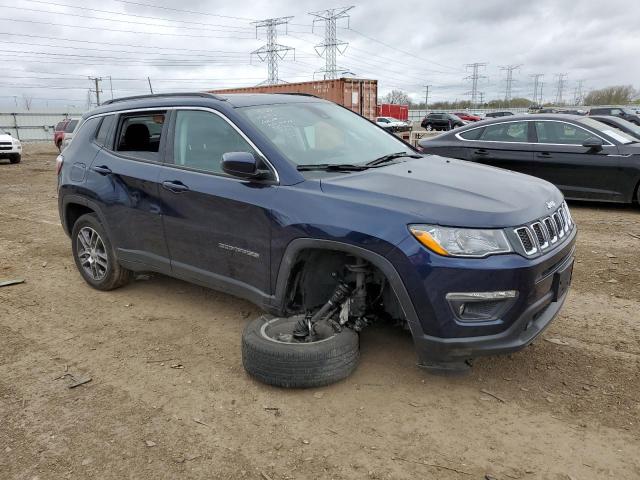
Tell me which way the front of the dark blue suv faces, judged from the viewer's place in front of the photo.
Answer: facing the viewer and to the right of the viewer

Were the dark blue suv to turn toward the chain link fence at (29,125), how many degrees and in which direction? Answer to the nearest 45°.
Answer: approximately 180°

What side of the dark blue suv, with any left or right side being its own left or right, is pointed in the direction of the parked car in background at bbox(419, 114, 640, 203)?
left

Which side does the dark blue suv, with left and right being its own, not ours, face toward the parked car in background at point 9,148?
back

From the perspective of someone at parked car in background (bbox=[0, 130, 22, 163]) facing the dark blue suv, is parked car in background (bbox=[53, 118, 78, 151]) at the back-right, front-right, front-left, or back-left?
back-left

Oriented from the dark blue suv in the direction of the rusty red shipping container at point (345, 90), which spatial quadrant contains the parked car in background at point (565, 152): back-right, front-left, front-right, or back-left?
front-right

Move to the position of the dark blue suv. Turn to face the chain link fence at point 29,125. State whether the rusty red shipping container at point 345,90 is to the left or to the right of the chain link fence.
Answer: right

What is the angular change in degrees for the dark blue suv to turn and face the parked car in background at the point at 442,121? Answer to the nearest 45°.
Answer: approximately 135° to its left

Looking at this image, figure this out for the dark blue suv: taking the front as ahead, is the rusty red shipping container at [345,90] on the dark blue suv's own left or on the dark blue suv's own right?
on the dark blue suv's own left

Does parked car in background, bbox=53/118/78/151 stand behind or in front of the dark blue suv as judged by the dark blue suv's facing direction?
behind

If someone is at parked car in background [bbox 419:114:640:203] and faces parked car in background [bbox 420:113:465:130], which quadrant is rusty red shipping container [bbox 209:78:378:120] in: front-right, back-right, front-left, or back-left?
front-left
